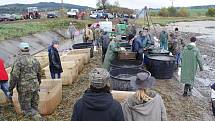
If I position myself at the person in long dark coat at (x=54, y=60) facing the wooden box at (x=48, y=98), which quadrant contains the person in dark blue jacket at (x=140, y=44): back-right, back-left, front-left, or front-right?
back-left

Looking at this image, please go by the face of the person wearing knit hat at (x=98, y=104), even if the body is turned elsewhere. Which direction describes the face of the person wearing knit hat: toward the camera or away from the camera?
away from the camera

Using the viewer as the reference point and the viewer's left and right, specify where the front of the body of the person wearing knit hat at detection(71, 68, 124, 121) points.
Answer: facing away from the viewer

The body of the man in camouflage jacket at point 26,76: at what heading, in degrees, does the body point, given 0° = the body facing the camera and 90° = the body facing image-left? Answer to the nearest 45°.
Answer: approximately 180°

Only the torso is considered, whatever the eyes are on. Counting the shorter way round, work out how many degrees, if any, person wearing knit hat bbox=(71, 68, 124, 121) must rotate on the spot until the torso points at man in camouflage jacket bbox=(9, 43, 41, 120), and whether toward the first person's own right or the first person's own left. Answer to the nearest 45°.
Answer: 0° — they already face them

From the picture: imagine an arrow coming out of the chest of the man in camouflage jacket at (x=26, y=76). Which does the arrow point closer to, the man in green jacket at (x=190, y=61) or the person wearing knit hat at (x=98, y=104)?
the man in green jacket
